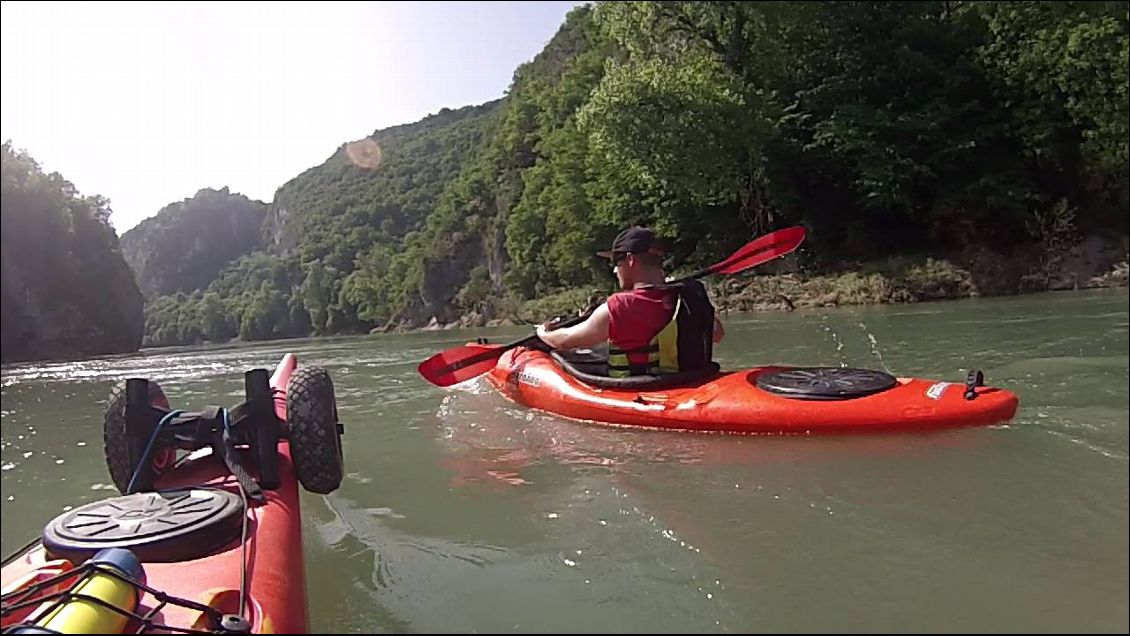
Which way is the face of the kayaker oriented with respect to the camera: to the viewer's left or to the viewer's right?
to the viewer's left

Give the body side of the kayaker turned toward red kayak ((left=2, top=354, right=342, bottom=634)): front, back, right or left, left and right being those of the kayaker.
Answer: left

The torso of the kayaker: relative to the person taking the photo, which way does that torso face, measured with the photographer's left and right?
facing away from the viewer and to the left of the viewer

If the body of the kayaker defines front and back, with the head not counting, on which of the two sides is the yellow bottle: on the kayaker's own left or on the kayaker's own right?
on the kayaker's own left
